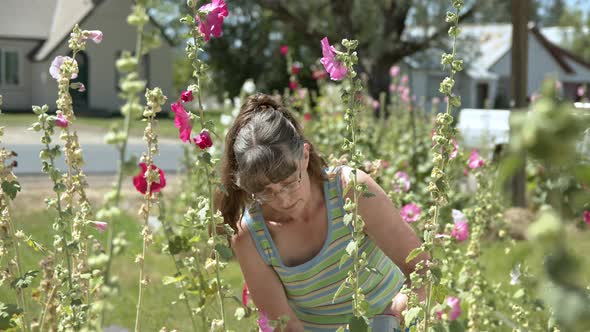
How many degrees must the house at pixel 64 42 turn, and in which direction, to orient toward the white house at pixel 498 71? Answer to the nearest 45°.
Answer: approximately 135° to its left

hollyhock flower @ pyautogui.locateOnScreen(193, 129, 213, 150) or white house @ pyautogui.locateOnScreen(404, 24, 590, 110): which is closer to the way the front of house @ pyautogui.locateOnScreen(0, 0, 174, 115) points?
the hollyhock flower

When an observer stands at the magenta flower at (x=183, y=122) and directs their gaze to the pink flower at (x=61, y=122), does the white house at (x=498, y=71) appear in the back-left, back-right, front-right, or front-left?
back-right

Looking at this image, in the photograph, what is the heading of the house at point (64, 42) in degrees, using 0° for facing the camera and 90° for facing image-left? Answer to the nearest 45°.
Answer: approximately 0°

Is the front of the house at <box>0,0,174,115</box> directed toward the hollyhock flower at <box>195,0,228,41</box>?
yes

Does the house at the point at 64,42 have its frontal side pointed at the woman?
yes

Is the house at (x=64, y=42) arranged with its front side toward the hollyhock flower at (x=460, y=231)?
yes

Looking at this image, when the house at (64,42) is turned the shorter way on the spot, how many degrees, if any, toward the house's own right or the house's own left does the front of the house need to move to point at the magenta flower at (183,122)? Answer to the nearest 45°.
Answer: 0° — it already faces it

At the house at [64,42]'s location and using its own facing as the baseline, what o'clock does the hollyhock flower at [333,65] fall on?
The hollyhock flower is roughly at 12 o'clock from the house.
